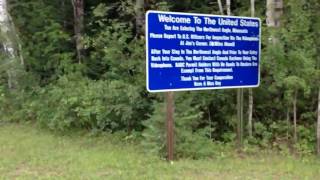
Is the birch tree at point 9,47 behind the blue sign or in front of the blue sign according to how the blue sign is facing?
behind

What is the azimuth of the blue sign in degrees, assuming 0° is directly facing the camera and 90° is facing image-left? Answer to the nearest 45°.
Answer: approximately 315°
